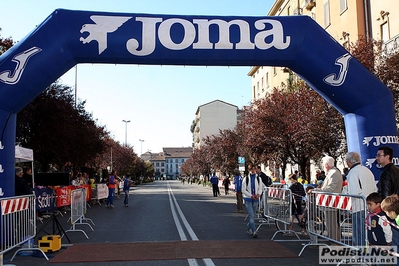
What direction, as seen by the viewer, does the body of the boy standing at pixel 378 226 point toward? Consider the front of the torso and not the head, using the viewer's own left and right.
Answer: facing the viewer and to the left of the viewer

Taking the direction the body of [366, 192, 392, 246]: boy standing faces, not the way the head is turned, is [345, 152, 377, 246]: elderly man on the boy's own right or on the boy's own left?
on the boy's own right

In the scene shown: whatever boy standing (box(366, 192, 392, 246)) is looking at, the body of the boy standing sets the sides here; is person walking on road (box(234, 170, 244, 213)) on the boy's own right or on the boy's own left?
on the boy's own right

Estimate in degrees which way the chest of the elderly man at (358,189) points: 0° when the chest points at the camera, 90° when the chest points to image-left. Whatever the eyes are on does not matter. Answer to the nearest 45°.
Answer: approximately 135°

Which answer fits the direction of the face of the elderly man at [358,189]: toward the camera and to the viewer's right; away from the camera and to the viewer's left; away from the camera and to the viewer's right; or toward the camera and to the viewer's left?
away from the camera and to the viewer's left

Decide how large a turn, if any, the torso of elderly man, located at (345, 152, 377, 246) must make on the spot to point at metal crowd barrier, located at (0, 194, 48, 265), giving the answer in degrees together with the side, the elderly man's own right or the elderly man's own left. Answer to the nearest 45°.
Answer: approximately 45° to the elderly man's own left

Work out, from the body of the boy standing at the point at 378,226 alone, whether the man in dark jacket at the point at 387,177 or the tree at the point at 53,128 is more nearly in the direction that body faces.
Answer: the tree

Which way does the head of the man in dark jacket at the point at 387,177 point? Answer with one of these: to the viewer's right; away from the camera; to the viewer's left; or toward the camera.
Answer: to the viewer's left

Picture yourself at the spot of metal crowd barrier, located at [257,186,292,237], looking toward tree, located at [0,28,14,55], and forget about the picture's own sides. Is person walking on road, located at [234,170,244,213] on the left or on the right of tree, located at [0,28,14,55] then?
right

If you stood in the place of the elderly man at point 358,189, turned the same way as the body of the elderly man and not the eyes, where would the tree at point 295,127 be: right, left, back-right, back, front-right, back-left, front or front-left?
front-right

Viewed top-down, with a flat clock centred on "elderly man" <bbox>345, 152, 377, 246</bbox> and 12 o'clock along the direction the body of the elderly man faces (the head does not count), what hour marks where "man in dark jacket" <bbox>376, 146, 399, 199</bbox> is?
The man in dark jacket is roughly at 5 o'clock from the elderly man.

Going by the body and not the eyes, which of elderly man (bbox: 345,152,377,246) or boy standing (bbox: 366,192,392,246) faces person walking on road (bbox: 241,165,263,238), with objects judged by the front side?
the elderly man

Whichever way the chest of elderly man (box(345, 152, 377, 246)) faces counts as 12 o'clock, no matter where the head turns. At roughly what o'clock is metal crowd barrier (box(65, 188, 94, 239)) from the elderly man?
The metal crowd barrier is roughly at 11 o'clock from the elderly man.

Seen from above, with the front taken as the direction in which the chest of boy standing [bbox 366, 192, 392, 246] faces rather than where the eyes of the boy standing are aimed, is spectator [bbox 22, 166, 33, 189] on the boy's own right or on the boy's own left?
on the boy's own right

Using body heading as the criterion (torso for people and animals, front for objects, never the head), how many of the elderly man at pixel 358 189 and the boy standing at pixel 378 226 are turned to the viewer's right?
0
